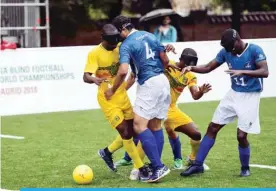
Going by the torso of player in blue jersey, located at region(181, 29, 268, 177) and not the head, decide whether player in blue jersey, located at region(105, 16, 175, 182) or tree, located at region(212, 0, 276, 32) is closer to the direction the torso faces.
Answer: the player in blue jersey

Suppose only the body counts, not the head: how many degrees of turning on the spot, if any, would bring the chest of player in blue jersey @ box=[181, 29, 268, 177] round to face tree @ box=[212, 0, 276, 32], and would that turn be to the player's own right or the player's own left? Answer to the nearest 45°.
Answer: approximately 135° to the player's own right

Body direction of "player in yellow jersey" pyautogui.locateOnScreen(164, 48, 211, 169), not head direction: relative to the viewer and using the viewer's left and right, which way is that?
facing the viewer and to the right of the viewer

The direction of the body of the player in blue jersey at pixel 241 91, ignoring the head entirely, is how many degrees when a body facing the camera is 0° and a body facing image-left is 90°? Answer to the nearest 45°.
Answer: approximately 45°

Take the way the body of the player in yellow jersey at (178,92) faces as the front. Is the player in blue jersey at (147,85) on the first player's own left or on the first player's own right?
on the first player's own right

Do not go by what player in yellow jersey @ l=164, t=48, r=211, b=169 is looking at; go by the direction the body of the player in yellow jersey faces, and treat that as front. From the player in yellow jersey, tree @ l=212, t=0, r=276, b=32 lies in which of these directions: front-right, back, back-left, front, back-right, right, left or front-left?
back-left

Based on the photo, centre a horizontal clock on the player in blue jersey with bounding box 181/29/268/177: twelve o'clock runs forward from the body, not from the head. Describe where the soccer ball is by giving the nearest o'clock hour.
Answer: The soccer ball is roughly at 1 o'clock from the player in blue jersey.

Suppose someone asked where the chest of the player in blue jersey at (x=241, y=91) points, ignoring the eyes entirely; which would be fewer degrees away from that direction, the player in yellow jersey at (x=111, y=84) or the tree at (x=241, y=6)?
the player in yellow jersey

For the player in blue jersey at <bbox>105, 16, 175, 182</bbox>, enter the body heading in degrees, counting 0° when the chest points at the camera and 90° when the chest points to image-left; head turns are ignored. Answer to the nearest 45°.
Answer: approximately 135°

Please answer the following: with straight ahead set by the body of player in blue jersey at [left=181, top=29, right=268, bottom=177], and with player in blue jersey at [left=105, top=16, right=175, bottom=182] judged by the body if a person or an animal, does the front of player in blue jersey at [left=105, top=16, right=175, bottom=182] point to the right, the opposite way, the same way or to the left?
to the right

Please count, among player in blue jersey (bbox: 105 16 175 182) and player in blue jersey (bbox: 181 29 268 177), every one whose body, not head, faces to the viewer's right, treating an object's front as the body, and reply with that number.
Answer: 0
